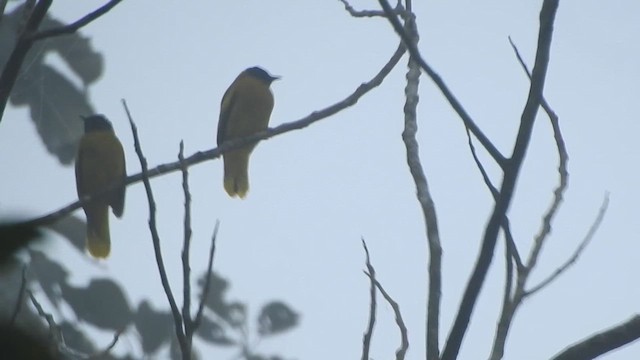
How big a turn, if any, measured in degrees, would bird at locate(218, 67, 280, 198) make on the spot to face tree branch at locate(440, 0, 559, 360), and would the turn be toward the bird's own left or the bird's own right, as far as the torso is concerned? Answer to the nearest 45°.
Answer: approximately 45° to the bird's own right
